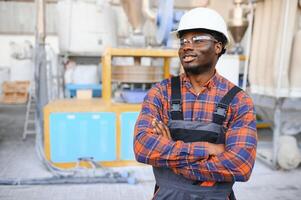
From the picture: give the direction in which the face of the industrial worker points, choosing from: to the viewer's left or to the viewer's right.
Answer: to the viewer's left

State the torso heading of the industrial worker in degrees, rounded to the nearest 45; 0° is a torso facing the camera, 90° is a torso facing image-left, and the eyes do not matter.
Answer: approximately 0°

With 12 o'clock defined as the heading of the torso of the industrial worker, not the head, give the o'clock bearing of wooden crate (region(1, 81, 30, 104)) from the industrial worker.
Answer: The wooden crate is roughly at 5 o'clock from the industrial worker.
